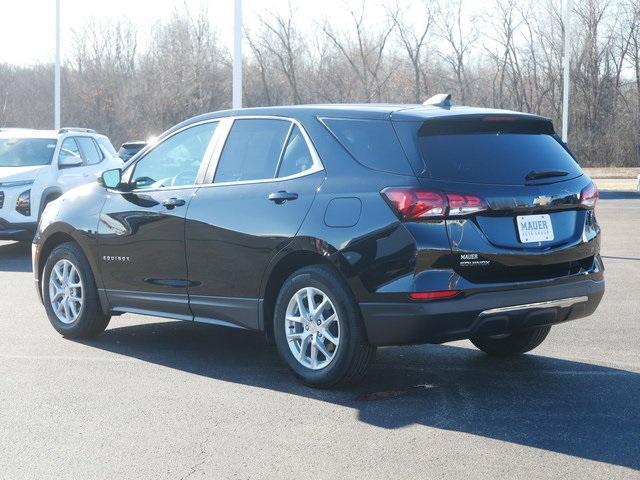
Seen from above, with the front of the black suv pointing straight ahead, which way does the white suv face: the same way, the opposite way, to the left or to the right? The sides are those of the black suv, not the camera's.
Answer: to the left

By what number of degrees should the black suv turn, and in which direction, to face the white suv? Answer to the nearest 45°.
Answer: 0° — it already faces it

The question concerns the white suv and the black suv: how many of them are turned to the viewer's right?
0

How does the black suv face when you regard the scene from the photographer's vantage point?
facing away from the viewer and to the left of the viewer

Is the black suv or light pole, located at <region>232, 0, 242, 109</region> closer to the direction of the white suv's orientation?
the black suv

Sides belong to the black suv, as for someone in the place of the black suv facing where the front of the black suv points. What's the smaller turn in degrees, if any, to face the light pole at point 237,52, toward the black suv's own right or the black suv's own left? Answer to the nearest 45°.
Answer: approximately 45° to the black suv's own right

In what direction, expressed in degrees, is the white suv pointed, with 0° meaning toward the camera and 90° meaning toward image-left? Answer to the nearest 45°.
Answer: approximately 45°

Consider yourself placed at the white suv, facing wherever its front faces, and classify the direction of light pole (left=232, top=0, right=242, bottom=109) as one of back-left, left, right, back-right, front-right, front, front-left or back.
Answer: back

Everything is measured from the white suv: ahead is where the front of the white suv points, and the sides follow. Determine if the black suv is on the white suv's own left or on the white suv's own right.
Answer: on the white suv's own left
